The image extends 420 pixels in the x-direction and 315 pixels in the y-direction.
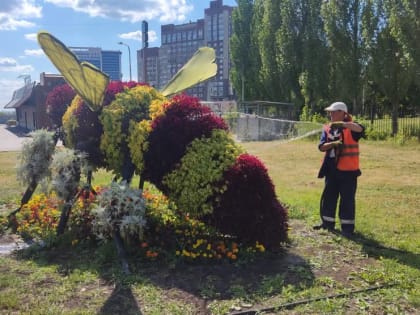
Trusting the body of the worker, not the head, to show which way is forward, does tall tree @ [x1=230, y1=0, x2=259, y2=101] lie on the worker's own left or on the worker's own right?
on the worker's own right

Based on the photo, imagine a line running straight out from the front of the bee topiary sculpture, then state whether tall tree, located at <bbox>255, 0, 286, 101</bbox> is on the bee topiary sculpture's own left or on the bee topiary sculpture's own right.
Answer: on the bee topiary sculpture's own right

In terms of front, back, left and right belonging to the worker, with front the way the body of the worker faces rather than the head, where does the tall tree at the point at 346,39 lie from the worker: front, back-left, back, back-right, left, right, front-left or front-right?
back-right

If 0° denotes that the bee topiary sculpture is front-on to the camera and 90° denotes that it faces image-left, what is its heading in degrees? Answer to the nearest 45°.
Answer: approximately 135°

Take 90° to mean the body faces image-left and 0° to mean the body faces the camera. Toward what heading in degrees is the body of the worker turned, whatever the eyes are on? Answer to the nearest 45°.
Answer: approximately 45°

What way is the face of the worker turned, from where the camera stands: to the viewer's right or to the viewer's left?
to the viewer's left

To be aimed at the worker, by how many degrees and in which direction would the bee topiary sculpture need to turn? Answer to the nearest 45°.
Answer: approximately 135° to its right

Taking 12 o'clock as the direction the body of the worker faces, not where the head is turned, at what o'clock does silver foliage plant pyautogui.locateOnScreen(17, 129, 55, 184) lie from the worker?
The silver foliage plant is roughly at 1 o'clock from the worker.

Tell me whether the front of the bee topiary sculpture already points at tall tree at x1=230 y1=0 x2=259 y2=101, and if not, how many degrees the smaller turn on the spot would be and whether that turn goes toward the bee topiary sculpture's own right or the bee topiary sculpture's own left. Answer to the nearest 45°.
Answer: approximately 45° to the bee topiary sculpture's own right
